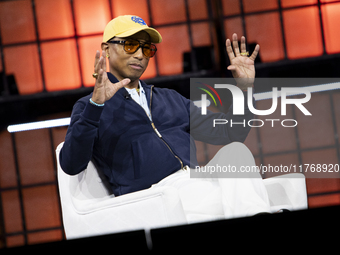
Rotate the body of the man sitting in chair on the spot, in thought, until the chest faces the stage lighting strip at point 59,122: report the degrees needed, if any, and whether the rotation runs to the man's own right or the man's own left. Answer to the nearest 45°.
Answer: approximately 180°

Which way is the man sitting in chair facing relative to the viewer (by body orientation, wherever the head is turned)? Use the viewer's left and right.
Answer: facing the viewer and to the right of the viewer
